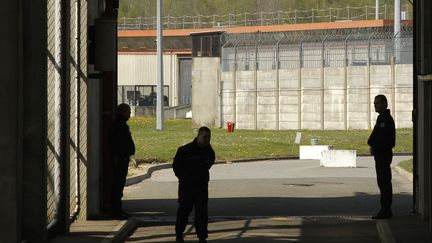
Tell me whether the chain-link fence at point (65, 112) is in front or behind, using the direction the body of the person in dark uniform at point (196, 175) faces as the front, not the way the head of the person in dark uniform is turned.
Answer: behind

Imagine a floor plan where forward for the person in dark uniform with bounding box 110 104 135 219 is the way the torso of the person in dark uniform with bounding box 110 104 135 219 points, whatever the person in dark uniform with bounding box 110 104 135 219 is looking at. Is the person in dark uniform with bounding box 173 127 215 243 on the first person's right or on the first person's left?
on the first person's right

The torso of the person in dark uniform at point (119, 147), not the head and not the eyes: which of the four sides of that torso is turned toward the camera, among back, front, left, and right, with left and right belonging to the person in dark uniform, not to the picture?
right

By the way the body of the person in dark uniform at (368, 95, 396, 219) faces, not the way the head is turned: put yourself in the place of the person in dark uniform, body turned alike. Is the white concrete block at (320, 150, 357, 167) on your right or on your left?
on your right

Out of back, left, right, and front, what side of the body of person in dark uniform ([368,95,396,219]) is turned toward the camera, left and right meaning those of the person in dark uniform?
left

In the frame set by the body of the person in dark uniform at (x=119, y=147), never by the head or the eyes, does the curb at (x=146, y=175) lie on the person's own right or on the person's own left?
on the person's own left

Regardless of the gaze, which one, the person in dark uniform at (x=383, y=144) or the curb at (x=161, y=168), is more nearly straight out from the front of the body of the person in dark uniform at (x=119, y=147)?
the person in dark uniform

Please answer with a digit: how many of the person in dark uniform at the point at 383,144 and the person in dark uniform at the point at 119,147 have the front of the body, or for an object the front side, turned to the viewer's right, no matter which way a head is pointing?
1

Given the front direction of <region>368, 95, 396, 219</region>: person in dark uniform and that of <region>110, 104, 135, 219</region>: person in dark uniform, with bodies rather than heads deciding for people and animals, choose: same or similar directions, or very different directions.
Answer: very different directions
